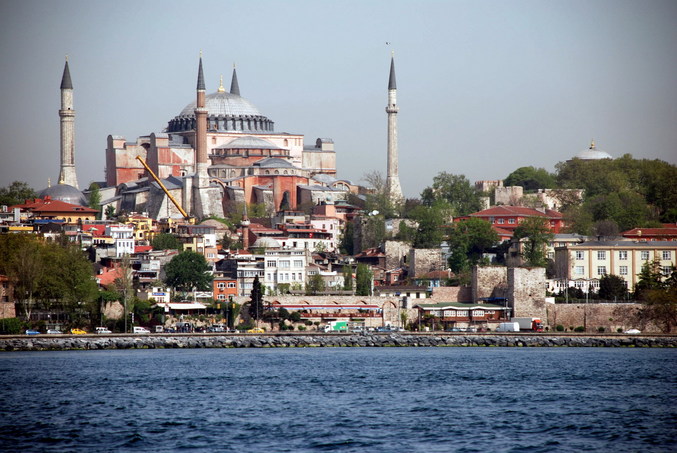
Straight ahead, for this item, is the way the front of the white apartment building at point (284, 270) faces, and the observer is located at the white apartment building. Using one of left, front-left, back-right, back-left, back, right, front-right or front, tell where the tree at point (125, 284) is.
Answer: front-right

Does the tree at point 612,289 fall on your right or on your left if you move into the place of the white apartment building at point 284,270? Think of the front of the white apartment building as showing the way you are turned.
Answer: on your left

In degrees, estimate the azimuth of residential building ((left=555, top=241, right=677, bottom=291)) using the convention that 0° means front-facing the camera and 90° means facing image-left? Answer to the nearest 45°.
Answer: approximately 0°

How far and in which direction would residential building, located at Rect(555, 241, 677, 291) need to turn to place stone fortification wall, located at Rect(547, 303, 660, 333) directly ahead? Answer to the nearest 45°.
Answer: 0° — it already faces it

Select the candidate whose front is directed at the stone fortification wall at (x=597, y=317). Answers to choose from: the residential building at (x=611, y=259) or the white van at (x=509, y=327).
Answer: the residential building

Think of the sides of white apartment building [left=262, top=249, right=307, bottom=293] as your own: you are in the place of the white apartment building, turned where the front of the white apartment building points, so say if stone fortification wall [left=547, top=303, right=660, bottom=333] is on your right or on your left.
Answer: on your left

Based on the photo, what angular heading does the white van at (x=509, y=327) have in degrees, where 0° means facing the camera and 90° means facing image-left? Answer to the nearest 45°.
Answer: approximately 90°

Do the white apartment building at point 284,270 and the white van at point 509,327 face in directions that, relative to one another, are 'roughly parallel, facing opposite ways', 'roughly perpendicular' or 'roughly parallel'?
roughly perpendicular

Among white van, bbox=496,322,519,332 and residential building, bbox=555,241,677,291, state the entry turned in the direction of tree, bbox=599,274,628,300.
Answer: the residential building

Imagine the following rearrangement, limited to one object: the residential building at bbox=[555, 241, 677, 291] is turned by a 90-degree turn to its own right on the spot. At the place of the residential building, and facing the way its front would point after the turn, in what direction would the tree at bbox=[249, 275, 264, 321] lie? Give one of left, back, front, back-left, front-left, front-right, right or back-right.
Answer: front-left

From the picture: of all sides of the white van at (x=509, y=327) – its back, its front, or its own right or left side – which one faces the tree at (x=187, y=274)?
front
